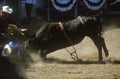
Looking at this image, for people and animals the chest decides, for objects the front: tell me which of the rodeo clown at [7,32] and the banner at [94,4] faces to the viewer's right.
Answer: the rodeo clown

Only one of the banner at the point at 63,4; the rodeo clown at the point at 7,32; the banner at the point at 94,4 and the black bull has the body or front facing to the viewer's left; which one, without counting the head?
the black bull

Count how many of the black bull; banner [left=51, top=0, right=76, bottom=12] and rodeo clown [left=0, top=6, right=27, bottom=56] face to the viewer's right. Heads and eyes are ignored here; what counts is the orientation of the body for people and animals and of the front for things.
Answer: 1

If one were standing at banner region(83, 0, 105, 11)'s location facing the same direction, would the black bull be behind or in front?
in front

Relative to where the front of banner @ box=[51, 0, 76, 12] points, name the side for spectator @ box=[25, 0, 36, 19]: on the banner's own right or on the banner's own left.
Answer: on the banner's own right

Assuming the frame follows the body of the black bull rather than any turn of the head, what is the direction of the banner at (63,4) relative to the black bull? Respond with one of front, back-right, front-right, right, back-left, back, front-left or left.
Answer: right

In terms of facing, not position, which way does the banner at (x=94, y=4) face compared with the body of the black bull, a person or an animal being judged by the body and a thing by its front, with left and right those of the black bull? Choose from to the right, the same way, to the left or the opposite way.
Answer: to the left

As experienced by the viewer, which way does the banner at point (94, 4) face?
facing the viewer

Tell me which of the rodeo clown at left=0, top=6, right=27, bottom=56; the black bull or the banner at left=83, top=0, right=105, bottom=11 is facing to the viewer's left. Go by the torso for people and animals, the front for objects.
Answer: the black bull

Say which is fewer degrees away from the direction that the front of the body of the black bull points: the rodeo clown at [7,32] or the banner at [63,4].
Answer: the rodeo clown

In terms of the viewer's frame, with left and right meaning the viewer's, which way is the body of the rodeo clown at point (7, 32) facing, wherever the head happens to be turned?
facing to the right of the viewer

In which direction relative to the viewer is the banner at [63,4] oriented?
toward the camera

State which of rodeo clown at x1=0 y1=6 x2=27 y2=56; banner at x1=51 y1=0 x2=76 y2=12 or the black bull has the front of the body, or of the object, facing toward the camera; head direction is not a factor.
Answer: the banner

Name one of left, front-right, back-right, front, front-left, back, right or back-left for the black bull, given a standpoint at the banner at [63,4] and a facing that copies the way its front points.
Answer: front

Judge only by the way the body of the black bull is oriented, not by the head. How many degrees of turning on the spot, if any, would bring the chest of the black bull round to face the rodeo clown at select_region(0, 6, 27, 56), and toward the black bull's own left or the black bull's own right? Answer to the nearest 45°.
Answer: approximately 45° to the black bull's own left

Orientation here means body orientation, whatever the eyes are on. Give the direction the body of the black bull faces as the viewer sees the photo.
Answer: to the viewer's left
